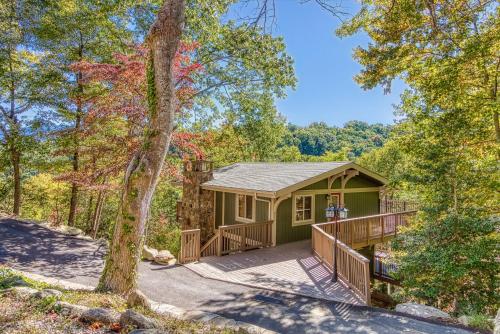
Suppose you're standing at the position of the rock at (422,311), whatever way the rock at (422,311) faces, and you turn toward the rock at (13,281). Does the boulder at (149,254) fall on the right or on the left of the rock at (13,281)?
right

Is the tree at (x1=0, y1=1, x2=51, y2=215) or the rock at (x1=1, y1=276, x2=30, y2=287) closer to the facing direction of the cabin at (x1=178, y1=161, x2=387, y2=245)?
the rock

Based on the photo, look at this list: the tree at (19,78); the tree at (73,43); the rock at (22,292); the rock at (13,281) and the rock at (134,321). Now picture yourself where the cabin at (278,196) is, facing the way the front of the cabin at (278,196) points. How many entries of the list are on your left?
0

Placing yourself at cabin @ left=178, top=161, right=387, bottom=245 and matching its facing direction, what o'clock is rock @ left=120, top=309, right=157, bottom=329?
The rock is roughly at 2 o'clock from the cabin.

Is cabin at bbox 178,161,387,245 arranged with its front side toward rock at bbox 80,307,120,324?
no

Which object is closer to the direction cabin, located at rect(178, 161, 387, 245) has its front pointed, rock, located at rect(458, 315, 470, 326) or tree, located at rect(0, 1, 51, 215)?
the rock

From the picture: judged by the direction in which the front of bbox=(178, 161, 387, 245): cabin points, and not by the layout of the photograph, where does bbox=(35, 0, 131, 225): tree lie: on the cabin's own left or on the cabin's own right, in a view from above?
on the cabin's own right

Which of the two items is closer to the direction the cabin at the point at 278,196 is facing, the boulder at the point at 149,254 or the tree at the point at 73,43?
the boulder

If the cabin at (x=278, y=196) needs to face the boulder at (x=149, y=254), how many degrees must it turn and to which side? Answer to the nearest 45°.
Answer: approximately 90° to its right

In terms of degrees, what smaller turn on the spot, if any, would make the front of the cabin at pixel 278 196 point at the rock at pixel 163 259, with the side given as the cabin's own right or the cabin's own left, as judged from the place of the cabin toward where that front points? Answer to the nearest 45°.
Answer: approximately 90° to the cabin's own right

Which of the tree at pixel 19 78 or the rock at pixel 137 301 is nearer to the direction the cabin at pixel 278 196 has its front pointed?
the rock

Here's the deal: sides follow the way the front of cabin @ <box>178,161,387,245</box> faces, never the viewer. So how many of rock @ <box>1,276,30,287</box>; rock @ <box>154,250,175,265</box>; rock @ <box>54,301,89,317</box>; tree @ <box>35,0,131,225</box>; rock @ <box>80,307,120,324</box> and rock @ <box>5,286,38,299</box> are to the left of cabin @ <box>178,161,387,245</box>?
0

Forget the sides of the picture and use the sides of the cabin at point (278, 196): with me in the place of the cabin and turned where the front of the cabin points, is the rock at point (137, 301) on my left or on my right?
on my right

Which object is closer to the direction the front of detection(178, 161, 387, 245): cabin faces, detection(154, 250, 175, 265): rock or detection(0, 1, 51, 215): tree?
the rock

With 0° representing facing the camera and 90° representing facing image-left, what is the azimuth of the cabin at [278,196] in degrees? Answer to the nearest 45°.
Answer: approximately 315°

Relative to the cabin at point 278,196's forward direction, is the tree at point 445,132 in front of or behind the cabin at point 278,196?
in front

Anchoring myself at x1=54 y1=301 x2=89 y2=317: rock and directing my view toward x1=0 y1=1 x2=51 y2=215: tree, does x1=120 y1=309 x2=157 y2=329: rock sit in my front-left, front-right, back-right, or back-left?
back-right

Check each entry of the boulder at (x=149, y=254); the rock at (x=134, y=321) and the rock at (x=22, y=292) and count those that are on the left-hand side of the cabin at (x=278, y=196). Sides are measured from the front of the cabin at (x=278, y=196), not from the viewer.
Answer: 0

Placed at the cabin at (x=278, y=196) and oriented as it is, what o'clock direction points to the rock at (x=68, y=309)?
The rock is roughly at 2 o'clock from the cabin.

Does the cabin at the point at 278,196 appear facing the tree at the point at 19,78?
no

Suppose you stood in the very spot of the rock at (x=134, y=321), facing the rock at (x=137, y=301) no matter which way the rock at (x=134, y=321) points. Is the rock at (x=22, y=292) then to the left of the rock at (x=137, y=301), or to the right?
left
